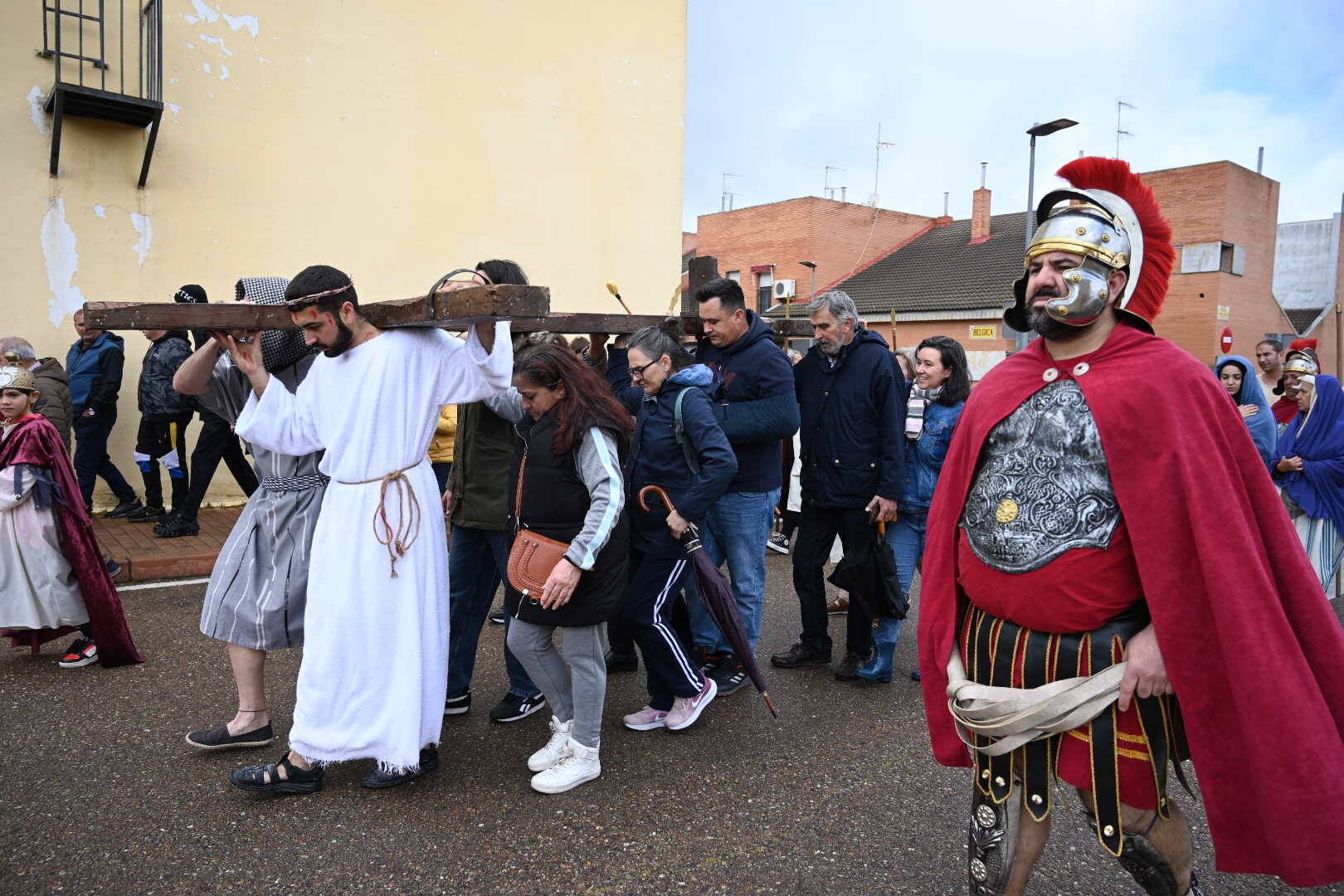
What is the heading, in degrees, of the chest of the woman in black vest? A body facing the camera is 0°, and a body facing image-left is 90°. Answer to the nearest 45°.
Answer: approximately 45°

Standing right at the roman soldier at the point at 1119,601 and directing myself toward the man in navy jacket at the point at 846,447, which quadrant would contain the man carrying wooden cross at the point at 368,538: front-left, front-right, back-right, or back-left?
front-left

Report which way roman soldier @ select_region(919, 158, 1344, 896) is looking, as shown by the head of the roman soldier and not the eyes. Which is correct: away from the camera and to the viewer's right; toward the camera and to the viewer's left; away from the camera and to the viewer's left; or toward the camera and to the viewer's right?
toward the camera and to the viewer's left

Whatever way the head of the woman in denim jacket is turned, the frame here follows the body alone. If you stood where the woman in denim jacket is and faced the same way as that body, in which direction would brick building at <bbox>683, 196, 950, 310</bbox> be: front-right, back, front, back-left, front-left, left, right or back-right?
back-right

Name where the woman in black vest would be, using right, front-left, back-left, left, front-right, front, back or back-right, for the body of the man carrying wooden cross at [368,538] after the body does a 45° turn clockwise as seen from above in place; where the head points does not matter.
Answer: back

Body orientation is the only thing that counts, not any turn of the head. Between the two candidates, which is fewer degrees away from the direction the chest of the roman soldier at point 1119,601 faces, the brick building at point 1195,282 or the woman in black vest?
the woman in black vest

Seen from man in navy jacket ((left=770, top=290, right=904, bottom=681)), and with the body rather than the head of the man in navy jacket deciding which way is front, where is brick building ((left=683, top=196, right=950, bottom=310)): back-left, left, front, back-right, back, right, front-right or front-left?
back-right

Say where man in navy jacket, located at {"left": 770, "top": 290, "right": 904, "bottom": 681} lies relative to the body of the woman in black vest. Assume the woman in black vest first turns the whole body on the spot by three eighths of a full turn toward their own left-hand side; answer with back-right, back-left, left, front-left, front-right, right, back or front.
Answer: front-left

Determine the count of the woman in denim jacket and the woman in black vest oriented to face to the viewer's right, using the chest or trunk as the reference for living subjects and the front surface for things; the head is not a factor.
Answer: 0

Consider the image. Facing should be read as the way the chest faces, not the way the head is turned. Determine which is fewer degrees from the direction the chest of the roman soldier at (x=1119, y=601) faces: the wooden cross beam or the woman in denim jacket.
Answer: the wooden cross beam

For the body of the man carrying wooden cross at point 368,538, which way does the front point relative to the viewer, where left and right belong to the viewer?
facing the viewer and to the left of the viewer

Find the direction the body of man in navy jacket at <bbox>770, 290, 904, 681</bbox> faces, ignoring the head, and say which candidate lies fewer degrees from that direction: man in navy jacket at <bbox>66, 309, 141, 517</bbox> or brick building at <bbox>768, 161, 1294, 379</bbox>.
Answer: the man in navy jacket

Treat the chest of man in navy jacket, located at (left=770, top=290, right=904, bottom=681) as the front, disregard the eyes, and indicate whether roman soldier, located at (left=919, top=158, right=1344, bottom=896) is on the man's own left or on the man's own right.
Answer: on the man's own left

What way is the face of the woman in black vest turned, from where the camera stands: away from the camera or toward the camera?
toward the camera
